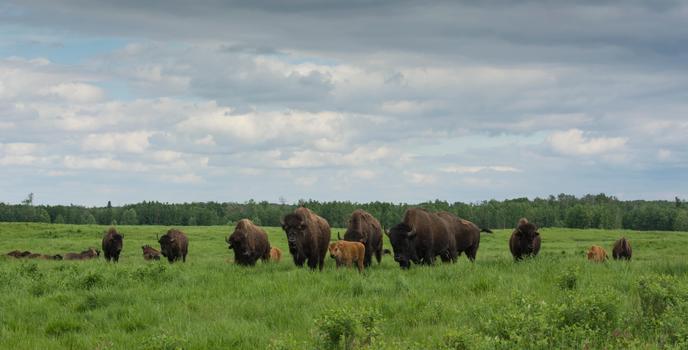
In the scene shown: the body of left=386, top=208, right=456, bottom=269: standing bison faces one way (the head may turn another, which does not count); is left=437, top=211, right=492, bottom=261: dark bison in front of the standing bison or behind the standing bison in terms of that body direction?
behind

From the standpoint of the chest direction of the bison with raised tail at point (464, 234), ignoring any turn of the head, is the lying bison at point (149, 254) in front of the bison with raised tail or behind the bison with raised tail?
in front

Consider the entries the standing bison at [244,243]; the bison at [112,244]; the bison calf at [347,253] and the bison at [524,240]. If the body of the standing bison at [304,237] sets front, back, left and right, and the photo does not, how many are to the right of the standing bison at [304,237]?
2

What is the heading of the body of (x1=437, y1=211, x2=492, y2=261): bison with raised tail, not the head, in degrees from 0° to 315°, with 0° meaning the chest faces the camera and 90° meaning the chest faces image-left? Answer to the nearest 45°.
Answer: approximately 135°

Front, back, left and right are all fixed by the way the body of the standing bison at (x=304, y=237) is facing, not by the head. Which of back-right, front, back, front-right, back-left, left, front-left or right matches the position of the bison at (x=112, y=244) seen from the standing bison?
right

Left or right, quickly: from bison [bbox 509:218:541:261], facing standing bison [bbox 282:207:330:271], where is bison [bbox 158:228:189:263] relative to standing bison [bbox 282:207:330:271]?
right

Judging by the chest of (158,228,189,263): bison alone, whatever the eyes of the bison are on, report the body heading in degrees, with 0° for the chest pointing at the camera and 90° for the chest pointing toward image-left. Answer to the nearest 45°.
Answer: approximately 45°

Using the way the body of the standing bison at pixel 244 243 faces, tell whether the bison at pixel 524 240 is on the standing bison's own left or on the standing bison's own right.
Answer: on the standing bison's own left

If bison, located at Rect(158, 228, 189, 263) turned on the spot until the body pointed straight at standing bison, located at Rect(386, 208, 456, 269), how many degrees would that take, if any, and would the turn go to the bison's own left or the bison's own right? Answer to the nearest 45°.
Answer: approximately 90° to the bison's own left

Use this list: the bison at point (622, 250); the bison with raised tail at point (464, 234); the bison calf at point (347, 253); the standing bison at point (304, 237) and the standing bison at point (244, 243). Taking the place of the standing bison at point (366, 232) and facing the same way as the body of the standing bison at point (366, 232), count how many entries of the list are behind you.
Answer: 2

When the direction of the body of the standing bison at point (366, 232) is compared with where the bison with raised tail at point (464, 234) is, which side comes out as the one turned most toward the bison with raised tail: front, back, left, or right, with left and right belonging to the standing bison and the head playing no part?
back

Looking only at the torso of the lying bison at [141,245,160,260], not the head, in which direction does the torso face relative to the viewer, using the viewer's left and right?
facing to the left of the viewer
